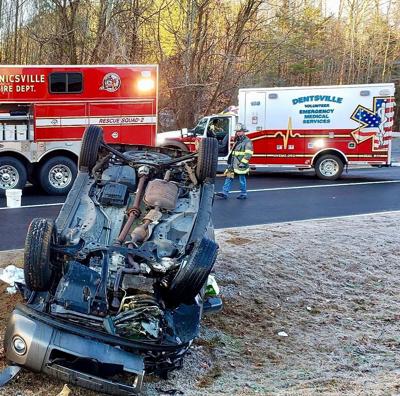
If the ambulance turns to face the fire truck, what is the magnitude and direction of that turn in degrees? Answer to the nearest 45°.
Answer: approximately 45° to its left

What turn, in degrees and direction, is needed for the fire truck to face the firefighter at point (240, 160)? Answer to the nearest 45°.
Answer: approximately 180°

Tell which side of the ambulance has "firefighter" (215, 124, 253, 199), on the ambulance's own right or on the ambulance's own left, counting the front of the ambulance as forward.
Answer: on the ambulance's own left

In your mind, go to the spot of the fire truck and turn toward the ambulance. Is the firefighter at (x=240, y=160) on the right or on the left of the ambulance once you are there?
right

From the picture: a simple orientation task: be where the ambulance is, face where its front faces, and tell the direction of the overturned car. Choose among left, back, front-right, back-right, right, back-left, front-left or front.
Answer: left

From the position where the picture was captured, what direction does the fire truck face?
facing to the left of the viewer

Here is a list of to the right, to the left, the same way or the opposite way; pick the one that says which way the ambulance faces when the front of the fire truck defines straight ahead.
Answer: the same way

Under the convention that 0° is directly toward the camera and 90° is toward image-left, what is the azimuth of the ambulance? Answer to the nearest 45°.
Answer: approximately 90°

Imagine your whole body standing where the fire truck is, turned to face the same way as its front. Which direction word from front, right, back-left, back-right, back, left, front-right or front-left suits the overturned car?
left
